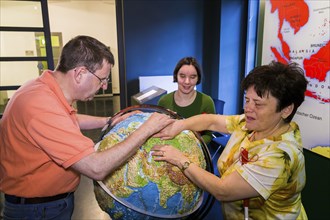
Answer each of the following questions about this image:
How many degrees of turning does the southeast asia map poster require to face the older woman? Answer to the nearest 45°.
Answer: approximately 45° to its left

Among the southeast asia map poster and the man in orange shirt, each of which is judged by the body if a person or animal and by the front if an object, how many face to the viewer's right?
1

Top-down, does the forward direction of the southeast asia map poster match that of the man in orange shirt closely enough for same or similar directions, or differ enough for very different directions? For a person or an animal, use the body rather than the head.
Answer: very different directions

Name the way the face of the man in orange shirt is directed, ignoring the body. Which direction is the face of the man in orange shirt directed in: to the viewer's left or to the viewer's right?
to the viewer's right

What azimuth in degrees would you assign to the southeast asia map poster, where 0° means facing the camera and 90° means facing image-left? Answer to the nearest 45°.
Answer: approximately 45°

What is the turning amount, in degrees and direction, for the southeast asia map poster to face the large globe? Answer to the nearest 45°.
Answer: approximately 45° to its left

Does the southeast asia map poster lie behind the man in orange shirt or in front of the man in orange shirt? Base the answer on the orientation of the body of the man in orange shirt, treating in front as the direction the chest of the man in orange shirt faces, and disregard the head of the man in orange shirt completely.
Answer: in front

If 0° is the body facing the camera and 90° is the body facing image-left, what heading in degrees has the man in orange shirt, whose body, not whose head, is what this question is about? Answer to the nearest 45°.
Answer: approximately 270°

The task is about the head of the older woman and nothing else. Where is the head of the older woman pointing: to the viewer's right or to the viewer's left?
to the viewer's left
